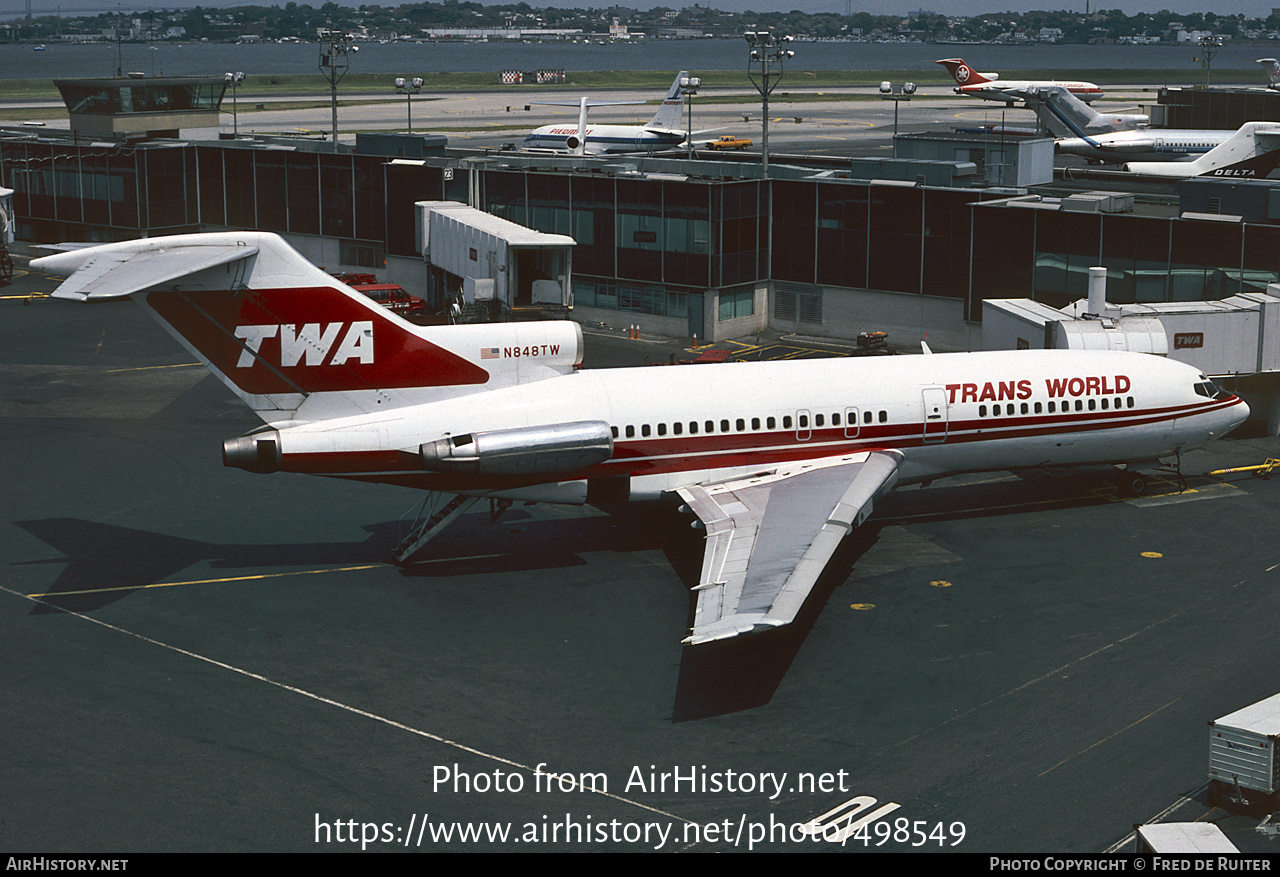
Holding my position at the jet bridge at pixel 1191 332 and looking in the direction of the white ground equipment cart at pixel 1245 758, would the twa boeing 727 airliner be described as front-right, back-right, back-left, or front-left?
front-right

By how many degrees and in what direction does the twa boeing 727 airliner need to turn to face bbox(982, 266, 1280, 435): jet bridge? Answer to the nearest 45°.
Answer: approximately 45° to its left

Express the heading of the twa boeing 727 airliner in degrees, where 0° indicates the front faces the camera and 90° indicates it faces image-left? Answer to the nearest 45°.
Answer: approximately 270°

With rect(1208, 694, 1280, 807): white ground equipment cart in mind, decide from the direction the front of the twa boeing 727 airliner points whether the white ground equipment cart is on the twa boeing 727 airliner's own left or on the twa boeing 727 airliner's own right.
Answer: on the twa boeing 727 airliner's own right

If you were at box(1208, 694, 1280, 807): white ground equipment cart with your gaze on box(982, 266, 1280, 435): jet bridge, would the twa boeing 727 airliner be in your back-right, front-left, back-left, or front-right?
front-left

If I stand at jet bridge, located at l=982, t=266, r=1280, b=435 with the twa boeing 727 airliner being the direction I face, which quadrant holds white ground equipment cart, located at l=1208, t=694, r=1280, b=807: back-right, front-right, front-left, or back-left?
front-left
